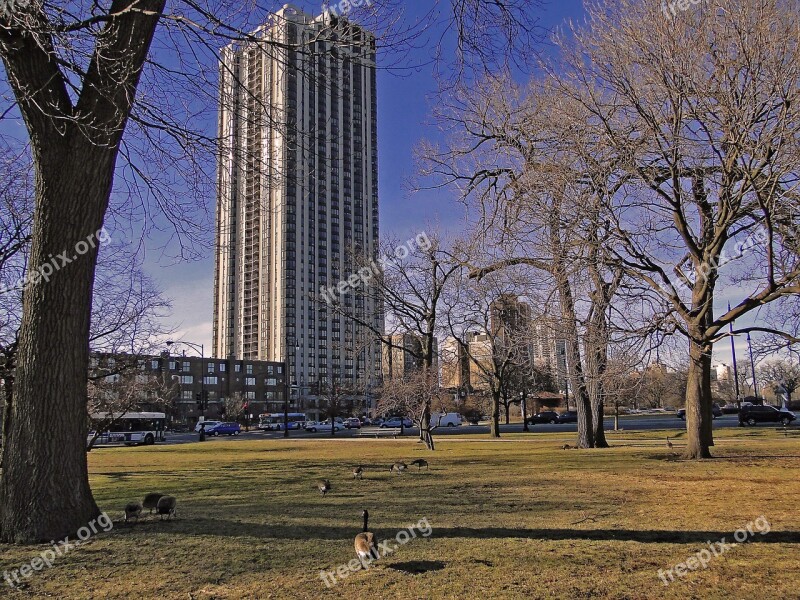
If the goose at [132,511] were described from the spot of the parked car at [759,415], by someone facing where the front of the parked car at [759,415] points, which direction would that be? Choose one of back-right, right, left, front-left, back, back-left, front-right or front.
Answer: right

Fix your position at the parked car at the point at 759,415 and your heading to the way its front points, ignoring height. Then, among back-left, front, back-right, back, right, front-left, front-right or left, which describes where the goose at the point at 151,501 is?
right

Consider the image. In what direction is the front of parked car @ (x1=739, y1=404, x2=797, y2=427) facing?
to the viewer's right

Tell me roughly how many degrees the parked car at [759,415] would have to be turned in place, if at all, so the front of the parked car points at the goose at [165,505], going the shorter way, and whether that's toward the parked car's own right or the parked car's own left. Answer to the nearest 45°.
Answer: approximately 90° to the parked car's own right

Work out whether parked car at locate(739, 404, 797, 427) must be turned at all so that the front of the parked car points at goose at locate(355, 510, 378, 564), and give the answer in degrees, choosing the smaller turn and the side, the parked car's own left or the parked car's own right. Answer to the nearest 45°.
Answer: approximately 90° to the parked car's own right
